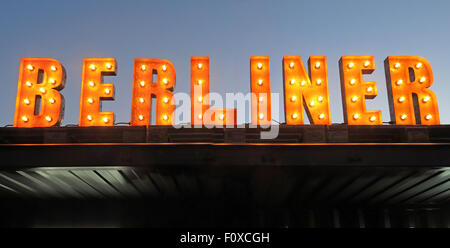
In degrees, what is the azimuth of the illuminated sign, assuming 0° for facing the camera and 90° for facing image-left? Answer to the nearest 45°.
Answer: approximately 0°
